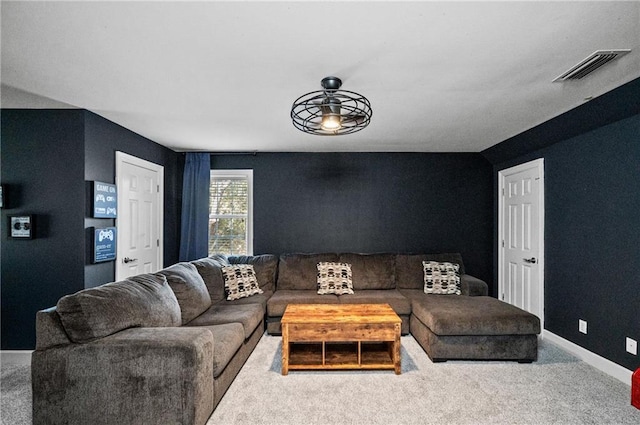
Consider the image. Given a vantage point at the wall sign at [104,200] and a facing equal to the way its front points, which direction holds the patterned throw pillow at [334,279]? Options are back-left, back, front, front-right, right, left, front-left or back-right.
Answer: front-left

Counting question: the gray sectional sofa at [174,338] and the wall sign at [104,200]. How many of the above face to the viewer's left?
0

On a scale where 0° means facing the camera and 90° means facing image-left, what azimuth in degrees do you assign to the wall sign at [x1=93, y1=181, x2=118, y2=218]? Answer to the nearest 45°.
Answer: approximately 315°

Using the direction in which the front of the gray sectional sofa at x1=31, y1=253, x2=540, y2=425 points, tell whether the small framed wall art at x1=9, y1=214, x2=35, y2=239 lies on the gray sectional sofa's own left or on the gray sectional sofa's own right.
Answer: on the gray sectional sofa's own right

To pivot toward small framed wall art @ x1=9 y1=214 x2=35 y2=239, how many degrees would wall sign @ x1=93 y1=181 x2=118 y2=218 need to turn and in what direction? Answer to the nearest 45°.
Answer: approximately 135° to its right

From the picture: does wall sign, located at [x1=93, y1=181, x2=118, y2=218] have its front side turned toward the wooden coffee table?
yes
